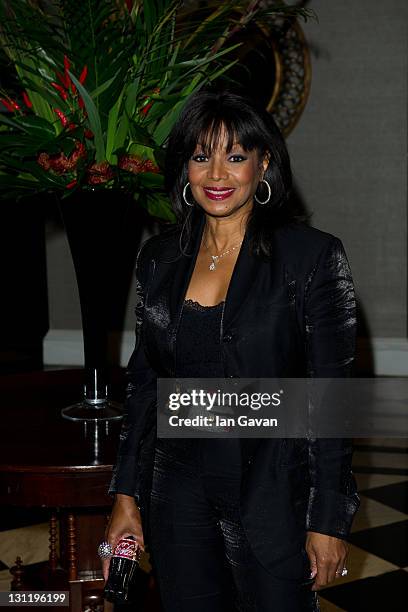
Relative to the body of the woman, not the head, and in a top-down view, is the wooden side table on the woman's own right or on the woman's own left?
on the woman's own right

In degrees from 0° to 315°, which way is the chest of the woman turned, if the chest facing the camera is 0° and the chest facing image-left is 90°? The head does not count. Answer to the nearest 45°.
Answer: approximately 45°

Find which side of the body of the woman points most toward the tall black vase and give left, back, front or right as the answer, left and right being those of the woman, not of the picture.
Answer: right
